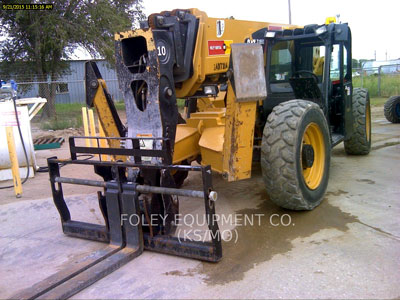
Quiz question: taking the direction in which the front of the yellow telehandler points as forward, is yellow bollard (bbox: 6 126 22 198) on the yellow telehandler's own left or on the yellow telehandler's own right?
on the yellow telehandler's own right

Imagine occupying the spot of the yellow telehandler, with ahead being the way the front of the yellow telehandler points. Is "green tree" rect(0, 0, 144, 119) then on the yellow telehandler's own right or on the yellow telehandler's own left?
on the yellow telehandler's own right

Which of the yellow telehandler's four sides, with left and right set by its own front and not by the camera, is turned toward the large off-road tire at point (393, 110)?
back

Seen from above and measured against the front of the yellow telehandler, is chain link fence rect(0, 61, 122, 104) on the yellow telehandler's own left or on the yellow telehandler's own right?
on the yellow telehandler's own right

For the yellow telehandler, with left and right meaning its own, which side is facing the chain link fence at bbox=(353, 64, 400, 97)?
back

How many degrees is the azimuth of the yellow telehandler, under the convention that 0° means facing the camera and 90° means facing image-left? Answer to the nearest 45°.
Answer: approximately 45°
